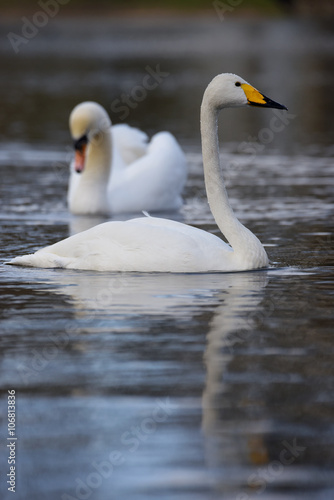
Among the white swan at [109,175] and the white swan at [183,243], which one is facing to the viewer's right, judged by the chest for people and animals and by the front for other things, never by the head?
the white swan at [183,243]

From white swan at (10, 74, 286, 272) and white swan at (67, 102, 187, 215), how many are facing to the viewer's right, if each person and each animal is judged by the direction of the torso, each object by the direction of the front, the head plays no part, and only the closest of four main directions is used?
1

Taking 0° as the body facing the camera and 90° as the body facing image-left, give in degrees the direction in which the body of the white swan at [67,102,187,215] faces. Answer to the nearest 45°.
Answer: approximately 45°

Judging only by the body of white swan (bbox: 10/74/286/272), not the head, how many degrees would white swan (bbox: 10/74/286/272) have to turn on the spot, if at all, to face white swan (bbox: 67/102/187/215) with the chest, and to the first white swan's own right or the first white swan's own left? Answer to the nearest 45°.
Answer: approximately 90° to the first white swan's own left

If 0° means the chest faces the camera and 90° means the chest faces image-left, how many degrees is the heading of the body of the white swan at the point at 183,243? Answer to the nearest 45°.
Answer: approximately 270°

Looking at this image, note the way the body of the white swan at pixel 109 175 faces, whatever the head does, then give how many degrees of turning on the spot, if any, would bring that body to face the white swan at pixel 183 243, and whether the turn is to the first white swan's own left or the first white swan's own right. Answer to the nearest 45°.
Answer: approximately 45° to the first white swan's own left
